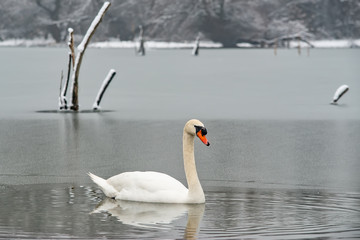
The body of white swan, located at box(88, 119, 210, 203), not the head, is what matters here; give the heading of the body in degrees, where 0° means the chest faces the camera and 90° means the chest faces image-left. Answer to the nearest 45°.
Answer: approximately 270°
